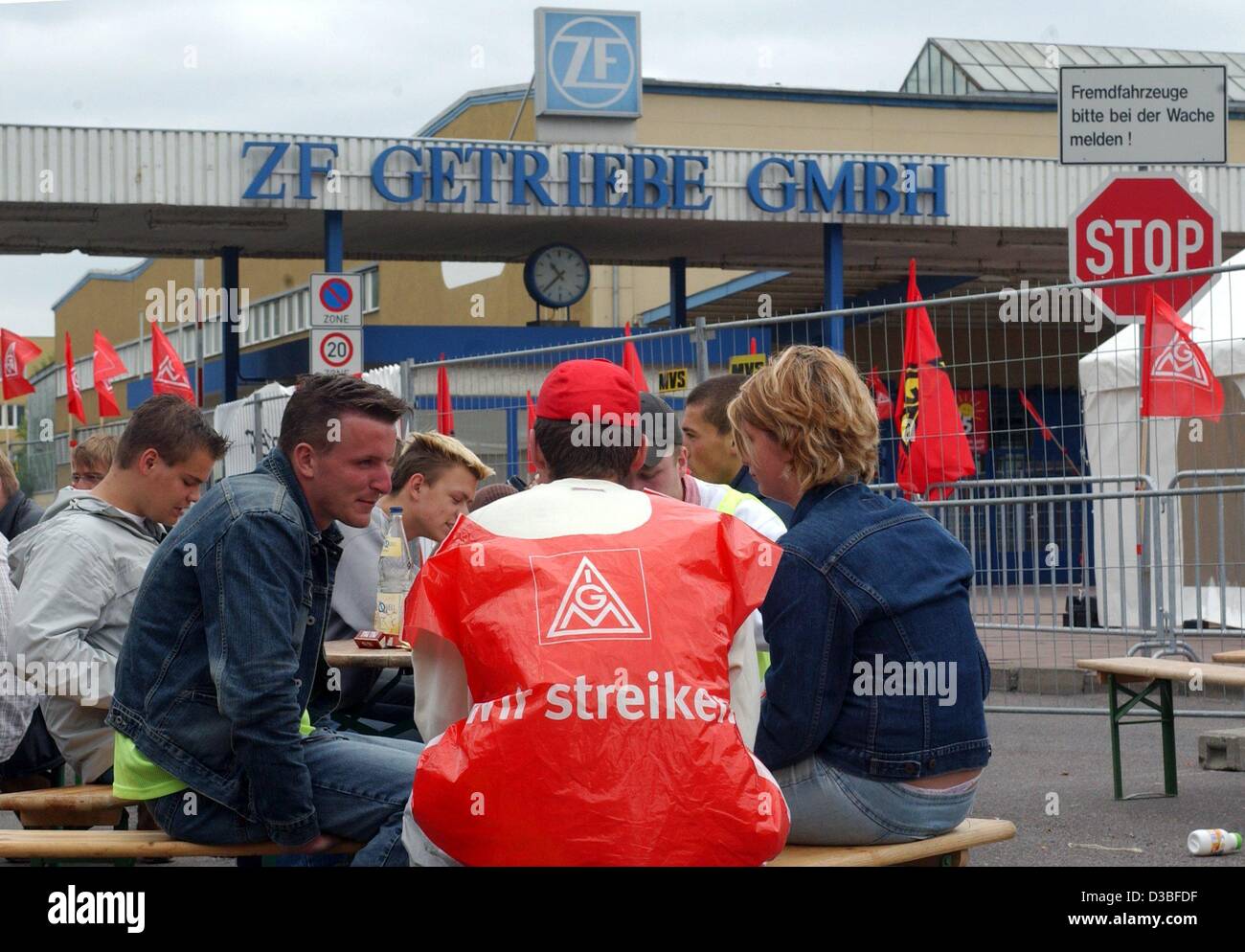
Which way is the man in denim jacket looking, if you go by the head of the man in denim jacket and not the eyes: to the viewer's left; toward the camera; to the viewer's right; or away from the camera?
to the viewer's right

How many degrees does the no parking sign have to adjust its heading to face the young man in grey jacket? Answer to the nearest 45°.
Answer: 0° — it already faces them

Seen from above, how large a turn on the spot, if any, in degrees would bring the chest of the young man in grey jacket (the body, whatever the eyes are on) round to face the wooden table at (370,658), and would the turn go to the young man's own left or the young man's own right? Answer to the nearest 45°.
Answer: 0° — they already face it

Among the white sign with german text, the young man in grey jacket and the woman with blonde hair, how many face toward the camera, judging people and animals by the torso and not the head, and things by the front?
1

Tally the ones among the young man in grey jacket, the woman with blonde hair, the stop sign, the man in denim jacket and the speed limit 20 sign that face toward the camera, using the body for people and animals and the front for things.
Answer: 2

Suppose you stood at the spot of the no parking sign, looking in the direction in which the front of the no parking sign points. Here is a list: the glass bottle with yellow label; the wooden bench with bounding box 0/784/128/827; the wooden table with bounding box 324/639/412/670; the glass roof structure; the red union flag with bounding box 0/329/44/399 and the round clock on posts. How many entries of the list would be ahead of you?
3

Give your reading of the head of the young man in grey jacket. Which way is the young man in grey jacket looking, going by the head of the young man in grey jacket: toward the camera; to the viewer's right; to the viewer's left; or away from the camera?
to the viewer's right

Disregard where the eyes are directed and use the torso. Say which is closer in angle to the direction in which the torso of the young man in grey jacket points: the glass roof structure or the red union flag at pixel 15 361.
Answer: the glass roof structure

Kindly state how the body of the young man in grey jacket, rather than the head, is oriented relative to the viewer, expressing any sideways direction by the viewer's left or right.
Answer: facing to the right of the viewer

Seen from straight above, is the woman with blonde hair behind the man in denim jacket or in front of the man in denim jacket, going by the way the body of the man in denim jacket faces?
in front

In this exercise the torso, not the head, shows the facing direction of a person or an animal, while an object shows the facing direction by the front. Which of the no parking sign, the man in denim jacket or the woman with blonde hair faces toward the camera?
the no parking sign

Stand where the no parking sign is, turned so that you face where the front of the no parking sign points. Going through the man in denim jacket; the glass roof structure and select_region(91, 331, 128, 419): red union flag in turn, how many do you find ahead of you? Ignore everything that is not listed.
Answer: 1

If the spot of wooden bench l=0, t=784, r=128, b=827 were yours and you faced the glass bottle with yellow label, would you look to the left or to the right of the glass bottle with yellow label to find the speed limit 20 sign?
left

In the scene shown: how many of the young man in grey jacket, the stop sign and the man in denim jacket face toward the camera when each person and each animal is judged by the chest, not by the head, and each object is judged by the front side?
1

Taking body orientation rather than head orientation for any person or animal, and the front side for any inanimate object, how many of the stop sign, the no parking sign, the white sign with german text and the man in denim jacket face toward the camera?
3
